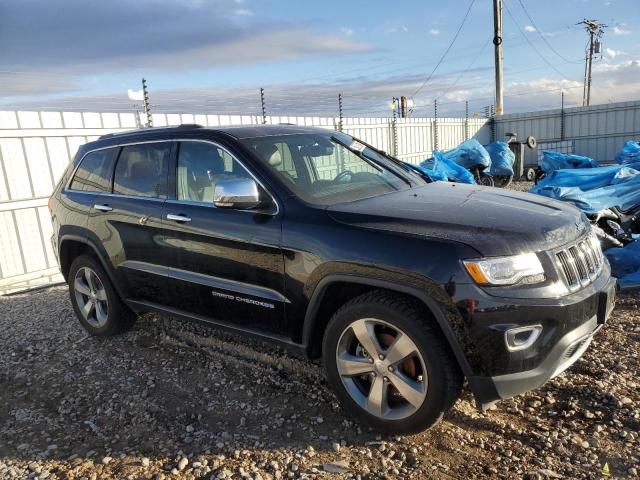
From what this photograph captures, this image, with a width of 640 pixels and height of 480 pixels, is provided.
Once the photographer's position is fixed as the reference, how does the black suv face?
facing the viewer and to the right of the viewer

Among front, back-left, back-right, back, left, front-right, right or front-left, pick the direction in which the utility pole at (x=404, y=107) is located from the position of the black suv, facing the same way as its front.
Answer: back-left

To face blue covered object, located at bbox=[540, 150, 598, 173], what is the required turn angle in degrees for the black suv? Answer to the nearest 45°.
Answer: approximately 90° to its left

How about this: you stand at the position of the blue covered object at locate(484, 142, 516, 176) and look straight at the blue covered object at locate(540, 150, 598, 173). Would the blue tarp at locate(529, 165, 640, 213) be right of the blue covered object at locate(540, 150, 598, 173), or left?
right

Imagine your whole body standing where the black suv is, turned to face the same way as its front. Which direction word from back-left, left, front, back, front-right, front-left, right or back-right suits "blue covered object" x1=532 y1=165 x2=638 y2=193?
left

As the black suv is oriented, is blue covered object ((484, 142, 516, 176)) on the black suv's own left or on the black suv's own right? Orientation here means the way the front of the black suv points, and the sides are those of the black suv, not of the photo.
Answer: on the black suv's own left

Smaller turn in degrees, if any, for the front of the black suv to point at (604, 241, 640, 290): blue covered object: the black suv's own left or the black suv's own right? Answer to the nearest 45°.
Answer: approximately 90° to the black suv's own left

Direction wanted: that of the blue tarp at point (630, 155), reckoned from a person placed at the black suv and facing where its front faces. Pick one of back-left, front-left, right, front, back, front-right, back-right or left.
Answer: left

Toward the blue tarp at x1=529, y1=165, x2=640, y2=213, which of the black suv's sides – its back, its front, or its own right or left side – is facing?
left

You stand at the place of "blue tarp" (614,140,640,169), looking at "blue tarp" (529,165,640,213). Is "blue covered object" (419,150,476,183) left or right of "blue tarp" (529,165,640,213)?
right

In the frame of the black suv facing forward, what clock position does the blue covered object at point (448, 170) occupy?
The blue covered object is roughly at 8 o'clock from the black suv.
